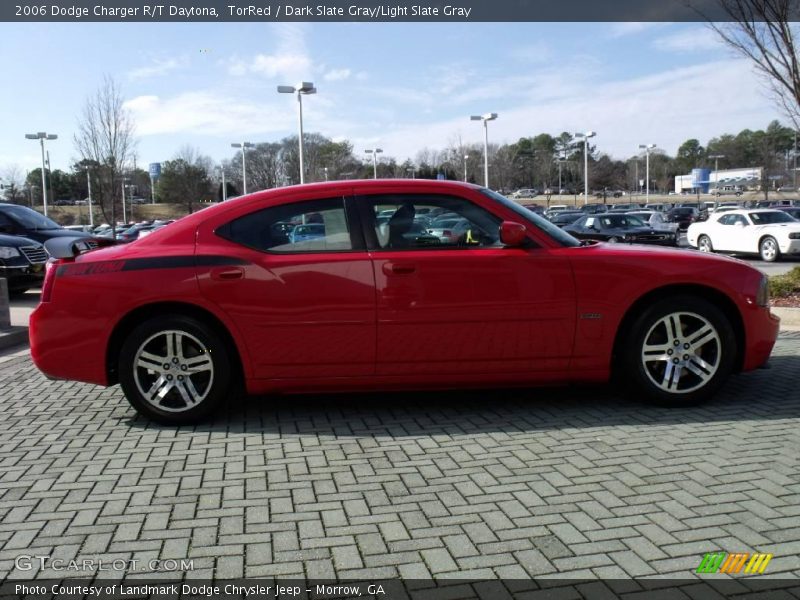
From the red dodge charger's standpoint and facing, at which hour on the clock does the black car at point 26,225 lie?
The black car is roughly at 8 o'clock from the red dodge charger.

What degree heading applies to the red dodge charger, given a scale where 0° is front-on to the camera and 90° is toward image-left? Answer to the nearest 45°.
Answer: approximately 270°

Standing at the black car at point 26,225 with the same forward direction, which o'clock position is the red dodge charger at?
The red dodge charger is roughly at 1 o'clock from the black car.

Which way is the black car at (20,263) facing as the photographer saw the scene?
facing the viewer and to the right of the viewer

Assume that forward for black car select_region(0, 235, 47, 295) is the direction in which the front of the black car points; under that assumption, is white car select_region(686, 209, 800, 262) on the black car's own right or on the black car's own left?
on the black car's own left

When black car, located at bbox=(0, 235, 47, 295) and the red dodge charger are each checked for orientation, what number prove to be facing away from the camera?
0
